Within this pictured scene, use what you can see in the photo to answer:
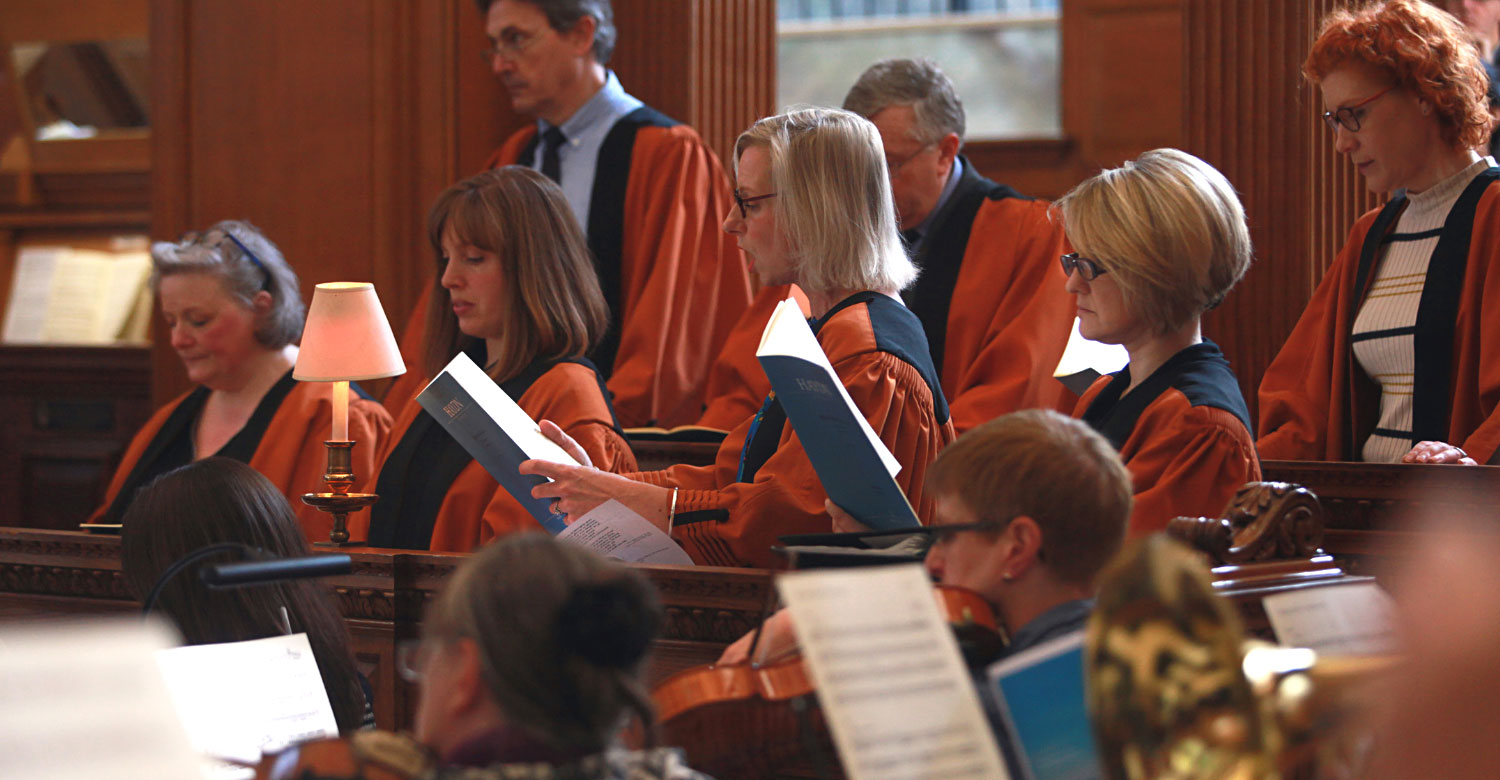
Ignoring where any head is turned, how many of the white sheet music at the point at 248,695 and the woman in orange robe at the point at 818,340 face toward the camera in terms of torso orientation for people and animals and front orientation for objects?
1

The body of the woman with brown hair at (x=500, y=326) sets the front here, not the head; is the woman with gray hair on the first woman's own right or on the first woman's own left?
on the first woman's own right

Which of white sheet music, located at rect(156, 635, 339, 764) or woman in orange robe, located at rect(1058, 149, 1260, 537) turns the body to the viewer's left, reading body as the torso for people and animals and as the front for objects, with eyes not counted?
the woman in orange robe

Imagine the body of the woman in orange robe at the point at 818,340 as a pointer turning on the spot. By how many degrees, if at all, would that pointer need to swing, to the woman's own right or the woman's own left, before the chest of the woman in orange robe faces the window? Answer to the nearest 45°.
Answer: approximately 90° to the woman's own right

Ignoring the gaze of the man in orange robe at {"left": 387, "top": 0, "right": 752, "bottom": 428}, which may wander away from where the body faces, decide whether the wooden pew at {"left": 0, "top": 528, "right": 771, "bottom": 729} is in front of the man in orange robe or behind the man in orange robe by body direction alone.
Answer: in front

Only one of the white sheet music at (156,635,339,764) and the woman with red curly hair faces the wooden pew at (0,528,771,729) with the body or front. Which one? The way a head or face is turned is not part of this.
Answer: the woman with red curly hair

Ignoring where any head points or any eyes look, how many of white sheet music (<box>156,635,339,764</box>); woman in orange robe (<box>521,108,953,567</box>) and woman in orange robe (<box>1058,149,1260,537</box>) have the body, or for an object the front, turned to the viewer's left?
2

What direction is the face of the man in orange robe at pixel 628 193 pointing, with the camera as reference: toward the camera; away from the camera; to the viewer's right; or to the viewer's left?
to the viewer's left

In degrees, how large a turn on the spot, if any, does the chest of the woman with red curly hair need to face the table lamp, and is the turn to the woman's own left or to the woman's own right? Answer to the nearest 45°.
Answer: approximately 45° to the woman's own right

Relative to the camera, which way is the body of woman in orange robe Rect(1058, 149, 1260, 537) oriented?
to the viewer's left

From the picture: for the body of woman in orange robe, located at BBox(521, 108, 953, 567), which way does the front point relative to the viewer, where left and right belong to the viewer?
facing to the left of the viewer

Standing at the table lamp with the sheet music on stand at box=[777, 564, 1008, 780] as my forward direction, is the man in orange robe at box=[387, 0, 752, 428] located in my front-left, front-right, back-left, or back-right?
back-left

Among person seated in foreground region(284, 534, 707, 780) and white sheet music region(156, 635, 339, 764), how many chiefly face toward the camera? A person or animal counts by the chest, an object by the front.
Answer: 1

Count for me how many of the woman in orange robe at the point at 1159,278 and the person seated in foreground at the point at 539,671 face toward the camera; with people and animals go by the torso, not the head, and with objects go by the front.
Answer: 0

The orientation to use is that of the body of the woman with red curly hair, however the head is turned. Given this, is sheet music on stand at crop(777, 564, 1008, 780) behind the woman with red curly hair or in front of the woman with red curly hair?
in front
